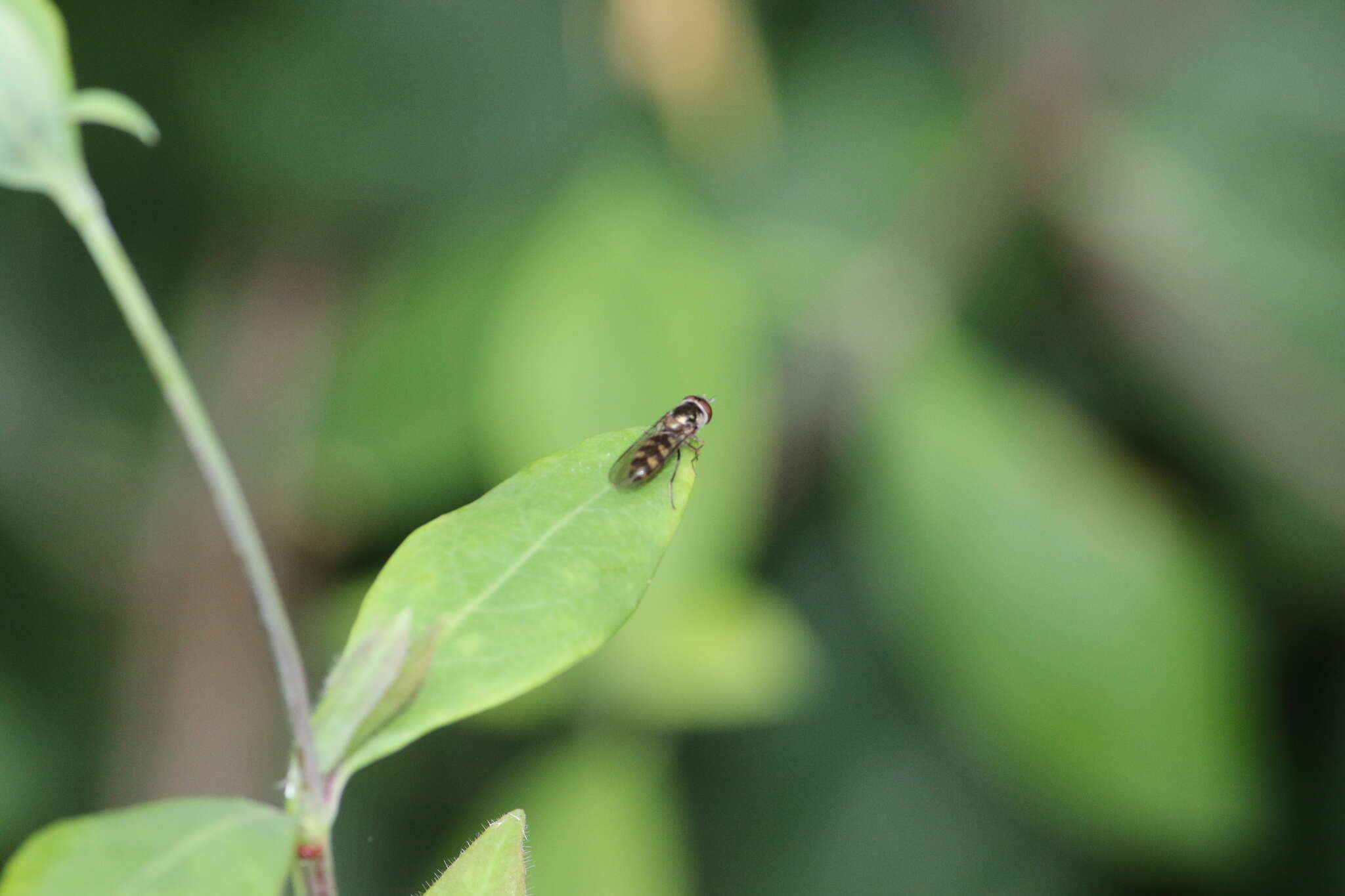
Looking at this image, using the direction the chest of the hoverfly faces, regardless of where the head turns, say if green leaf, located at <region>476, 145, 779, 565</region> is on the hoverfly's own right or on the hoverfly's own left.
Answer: on the hoverfly's own left

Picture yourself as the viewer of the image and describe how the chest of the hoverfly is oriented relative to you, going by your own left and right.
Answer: facing away from the viewer and to the right of the viewer
